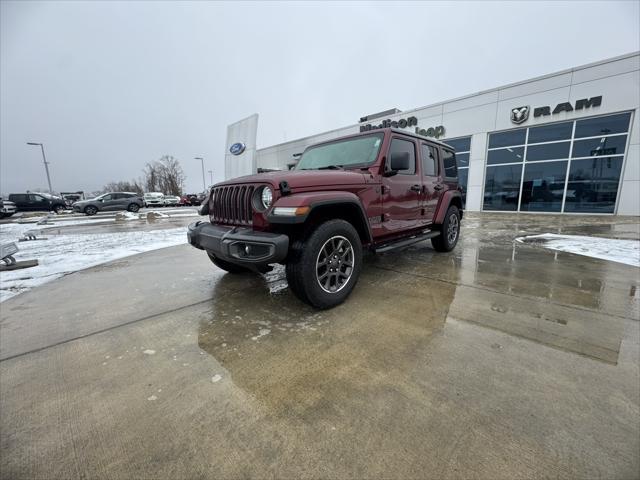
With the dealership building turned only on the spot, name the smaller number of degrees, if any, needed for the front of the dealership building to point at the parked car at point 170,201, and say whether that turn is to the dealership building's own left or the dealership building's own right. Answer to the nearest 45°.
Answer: approximately 45° to the dealership building's own right

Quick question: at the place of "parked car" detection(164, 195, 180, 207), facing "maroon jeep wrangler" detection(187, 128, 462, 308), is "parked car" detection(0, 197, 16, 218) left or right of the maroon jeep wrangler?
right

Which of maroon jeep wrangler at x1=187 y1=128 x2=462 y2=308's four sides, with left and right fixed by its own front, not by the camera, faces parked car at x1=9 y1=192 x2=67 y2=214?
right

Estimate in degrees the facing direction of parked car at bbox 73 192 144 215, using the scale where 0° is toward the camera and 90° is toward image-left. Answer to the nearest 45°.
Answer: approximately 45°

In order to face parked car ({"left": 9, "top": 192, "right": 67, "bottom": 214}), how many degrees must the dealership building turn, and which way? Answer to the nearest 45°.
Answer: approximately 45° to its right

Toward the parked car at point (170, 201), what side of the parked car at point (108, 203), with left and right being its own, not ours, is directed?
back

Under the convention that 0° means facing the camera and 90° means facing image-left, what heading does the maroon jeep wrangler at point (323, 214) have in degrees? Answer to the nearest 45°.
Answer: approximately 45°

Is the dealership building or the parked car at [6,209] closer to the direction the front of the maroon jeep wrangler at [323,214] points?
the parked car
